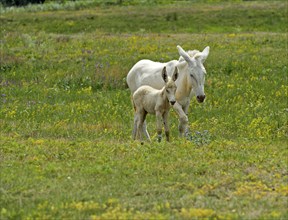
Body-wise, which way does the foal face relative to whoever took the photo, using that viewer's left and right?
facing the viewer and to the right of the viewer

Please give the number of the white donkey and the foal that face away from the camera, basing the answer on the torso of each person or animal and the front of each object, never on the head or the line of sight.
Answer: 0

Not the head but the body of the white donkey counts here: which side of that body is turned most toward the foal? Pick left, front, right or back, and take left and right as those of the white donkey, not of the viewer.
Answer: right

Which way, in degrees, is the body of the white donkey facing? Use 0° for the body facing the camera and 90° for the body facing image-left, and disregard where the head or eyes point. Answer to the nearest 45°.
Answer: approximately 315°

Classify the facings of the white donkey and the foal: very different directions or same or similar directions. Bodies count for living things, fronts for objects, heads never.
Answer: same or similar directions

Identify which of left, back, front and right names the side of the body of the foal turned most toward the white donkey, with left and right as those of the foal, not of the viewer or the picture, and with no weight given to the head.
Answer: left
